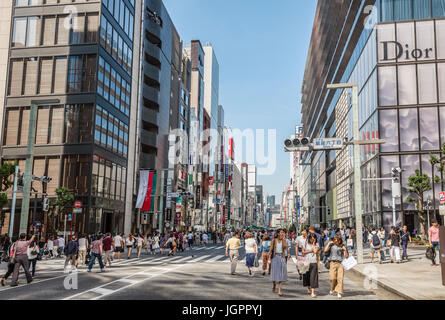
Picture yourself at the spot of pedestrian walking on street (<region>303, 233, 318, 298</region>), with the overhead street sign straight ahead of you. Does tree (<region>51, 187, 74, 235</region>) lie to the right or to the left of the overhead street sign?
left

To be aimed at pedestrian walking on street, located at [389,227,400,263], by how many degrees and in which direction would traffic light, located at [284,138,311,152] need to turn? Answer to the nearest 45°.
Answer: approximately 135° to its left

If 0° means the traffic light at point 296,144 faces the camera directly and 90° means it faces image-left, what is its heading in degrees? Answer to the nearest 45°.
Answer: approximately 0°

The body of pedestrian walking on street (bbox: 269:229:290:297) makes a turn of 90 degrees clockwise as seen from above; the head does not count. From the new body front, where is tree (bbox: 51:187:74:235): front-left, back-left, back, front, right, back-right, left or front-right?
front-right

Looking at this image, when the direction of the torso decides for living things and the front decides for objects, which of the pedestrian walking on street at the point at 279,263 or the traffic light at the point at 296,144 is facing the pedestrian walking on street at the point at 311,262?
the traffic light

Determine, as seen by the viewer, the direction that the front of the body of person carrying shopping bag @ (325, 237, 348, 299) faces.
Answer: toward the camera

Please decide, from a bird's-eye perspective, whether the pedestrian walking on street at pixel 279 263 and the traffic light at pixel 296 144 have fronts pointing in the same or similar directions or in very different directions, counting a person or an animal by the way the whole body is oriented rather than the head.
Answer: same or similar directions

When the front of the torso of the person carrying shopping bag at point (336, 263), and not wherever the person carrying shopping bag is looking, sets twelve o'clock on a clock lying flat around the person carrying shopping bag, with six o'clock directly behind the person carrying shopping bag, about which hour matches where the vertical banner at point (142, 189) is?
The vertical banner is roughly at 5 o'clock from the person carrying shopping bag.

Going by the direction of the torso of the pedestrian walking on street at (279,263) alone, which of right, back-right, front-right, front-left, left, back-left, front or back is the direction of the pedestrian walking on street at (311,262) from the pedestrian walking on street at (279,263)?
left

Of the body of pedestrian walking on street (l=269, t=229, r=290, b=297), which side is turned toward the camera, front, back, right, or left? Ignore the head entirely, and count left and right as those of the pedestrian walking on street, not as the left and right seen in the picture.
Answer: front

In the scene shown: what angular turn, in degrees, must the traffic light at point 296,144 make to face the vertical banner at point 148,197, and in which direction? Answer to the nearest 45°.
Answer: approximately 135° to its right

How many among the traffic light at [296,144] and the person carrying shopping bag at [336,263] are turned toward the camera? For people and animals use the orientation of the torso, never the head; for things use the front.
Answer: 2

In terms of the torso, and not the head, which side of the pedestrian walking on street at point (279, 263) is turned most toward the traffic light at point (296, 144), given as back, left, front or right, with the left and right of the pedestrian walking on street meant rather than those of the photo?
back

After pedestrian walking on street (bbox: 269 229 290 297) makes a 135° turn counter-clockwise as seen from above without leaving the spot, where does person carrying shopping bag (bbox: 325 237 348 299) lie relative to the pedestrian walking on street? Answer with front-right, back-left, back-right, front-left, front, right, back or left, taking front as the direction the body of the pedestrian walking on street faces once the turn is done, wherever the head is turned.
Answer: front-right

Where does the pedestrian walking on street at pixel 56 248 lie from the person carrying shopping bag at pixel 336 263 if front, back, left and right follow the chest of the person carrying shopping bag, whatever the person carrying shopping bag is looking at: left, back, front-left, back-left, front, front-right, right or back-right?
back-right
